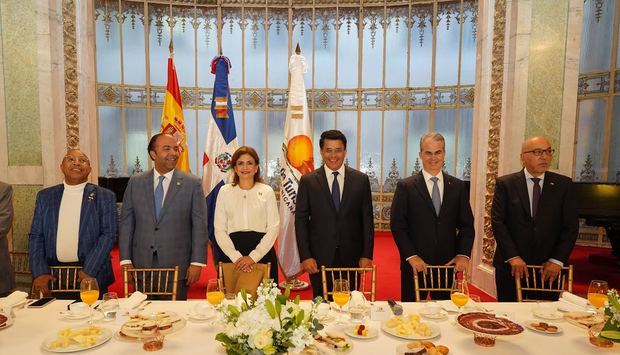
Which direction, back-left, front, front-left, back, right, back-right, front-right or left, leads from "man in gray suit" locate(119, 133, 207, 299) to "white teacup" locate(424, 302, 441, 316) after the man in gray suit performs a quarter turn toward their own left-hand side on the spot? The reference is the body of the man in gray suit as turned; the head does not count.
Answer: front-right

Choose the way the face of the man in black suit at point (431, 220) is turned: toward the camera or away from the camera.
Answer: toward the camera

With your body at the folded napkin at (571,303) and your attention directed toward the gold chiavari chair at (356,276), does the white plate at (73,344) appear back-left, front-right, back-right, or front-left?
front-left

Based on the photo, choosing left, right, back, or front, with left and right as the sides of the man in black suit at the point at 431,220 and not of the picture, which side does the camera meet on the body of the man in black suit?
front

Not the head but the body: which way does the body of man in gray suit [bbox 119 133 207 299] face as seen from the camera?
toward the camera

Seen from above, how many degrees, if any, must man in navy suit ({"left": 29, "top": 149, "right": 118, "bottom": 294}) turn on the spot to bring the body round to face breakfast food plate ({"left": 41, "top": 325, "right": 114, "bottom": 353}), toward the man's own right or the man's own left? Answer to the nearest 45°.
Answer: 0° — they already face it

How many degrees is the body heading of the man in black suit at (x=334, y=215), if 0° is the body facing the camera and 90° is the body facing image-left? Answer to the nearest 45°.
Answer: approximately 0°

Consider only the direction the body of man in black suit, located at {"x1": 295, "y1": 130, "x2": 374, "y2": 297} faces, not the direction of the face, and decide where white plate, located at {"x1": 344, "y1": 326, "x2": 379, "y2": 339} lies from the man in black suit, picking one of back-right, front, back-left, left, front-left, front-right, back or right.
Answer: front

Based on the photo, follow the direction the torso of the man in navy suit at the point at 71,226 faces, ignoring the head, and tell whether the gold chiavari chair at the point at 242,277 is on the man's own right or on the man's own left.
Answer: on the man's own left

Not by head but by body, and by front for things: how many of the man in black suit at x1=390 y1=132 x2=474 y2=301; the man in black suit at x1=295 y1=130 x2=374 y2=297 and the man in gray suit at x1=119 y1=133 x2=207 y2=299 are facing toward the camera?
3

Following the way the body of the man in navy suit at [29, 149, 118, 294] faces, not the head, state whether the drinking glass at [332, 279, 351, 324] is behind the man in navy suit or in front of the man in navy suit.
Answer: in front

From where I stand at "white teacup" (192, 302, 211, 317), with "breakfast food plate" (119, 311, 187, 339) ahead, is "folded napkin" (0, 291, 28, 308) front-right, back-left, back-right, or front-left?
front-right

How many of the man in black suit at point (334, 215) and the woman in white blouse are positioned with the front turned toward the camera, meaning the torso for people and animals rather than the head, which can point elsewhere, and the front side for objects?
2

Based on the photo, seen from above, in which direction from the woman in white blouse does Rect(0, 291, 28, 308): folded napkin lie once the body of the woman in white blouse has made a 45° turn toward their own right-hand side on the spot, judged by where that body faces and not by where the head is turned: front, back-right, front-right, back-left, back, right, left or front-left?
front
